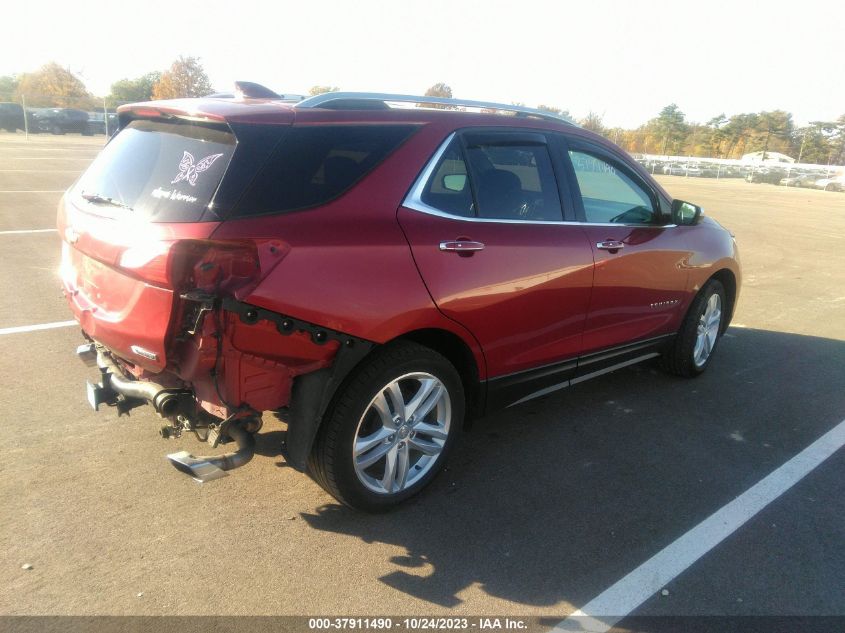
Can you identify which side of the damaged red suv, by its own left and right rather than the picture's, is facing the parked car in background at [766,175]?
front

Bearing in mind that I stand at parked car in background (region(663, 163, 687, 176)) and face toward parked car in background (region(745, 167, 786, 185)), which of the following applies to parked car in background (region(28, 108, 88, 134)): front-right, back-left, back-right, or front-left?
back-right

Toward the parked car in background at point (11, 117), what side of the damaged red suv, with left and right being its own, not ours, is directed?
left

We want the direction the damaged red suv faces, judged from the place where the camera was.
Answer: facing away from the viewer and to the right of the viewer

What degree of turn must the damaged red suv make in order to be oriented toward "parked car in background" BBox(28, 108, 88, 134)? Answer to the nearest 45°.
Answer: approximately 90° to its left

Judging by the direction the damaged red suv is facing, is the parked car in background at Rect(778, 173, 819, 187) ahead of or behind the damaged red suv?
ahead

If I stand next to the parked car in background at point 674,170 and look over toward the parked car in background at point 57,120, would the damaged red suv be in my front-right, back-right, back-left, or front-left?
front-left

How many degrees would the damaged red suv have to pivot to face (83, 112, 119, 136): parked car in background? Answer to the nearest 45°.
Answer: approximately 90° to its left

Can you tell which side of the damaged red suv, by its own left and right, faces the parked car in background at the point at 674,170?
front

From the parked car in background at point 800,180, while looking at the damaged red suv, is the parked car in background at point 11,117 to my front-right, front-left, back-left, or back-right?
front-right

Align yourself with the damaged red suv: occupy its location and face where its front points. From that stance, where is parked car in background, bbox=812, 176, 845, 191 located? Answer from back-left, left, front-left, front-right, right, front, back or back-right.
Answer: front
